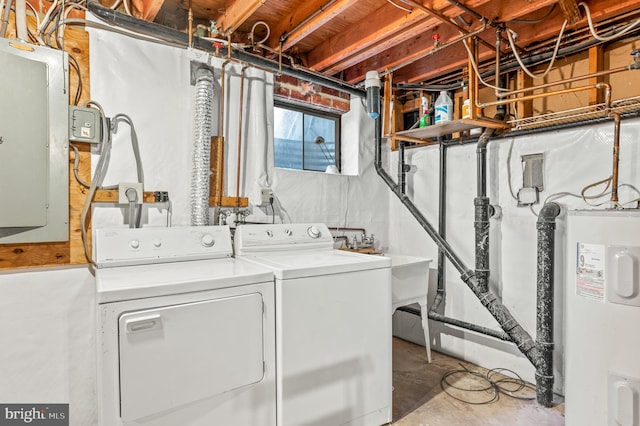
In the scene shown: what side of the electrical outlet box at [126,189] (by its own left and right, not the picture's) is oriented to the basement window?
left

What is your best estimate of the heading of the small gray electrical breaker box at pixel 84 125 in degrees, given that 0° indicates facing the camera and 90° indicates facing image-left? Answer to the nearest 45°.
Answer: approximately 0°

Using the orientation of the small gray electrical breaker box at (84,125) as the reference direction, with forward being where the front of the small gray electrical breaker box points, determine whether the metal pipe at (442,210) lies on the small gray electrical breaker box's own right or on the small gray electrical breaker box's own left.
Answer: on the small gray electrical breaker box's own left

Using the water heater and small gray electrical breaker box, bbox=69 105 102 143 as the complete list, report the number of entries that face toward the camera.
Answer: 2

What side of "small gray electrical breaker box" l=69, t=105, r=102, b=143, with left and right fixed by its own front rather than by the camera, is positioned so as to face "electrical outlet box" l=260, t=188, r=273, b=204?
left

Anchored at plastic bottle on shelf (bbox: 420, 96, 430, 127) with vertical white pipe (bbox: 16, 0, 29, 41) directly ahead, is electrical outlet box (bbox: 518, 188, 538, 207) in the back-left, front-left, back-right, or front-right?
back-left

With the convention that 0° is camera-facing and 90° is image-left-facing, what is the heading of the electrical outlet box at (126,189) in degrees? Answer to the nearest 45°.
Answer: approximately 0°

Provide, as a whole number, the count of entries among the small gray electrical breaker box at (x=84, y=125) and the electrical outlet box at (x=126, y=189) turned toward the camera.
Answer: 2

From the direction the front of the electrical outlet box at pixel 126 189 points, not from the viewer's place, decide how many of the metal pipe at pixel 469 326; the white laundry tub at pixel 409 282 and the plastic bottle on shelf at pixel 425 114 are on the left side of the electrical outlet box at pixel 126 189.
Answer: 3
